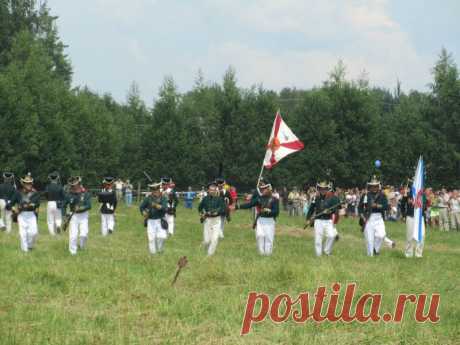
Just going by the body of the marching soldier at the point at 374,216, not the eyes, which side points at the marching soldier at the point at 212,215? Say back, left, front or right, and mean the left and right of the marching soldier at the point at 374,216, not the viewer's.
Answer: right

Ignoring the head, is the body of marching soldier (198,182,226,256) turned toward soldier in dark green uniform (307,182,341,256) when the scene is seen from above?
no

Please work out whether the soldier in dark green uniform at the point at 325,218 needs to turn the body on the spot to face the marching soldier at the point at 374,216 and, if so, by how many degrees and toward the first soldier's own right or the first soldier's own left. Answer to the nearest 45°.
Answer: approximately 90° to the first soldier's own left

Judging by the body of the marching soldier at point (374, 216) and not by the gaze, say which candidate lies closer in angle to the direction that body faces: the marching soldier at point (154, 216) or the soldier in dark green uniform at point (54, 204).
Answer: the marching soldier

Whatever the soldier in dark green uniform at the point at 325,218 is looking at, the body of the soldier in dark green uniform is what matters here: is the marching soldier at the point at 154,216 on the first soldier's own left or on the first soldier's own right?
on the first soldier's own right

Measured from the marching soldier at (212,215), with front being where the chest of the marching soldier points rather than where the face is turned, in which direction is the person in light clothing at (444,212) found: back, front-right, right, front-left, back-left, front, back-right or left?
back-left

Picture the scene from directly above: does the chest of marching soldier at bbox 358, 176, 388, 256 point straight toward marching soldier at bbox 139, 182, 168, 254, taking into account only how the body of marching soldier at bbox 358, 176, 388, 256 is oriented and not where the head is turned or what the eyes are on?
no

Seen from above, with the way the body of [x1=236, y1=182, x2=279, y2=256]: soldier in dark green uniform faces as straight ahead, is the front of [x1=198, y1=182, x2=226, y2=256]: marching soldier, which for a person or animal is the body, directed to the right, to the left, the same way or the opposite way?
the same way

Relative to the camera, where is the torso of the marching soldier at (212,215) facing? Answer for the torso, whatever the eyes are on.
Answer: toward the camera

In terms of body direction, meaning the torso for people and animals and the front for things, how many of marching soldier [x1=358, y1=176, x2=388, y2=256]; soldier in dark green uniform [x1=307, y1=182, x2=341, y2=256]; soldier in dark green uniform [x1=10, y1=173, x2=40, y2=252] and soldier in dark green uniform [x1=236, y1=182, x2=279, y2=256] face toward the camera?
4

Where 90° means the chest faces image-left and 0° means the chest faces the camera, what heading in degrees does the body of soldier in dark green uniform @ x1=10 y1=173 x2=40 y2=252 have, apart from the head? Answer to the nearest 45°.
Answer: approximately 0°

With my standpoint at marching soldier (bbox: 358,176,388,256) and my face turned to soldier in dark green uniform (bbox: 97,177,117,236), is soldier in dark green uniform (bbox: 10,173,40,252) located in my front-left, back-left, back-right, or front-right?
front-left

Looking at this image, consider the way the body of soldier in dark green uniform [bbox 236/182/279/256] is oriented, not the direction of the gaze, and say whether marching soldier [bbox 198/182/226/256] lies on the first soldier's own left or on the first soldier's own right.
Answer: on the first soldier's own right

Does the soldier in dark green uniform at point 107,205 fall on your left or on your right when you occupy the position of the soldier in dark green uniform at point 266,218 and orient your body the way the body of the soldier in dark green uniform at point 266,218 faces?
on your right

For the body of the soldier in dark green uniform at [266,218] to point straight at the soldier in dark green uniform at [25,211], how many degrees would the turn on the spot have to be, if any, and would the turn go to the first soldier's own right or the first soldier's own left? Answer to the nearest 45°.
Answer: approximately 90° to the first soldier's own right

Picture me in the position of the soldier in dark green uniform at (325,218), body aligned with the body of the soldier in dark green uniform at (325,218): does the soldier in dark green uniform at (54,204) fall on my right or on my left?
on my right

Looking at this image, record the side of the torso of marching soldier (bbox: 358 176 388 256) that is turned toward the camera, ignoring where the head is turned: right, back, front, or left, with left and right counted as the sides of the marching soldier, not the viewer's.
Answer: front
